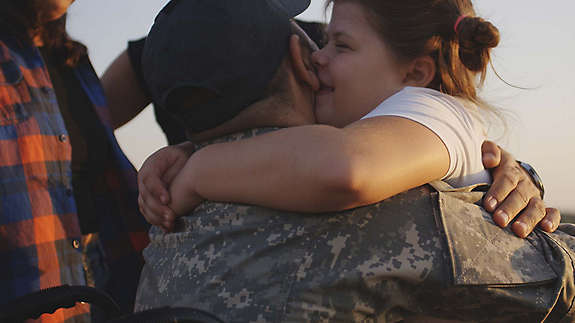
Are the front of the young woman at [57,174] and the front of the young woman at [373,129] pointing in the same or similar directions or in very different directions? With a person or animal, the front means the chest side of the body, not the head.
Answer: very different directions

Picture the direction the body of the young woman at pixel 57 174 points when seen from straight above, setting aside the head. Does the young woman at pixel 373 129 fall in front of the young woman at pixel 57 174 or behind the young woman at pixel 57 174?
in front

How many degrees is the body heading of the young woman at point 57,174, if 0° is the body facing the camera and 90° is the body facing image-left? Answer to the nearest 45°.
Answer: approximately 315°

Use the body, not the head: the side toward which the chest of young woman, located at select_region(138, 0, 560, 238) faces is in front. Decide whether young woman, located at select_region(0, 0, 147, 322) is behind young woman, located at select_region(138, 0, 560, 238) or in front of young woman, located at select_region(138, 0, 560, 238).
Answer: in front
